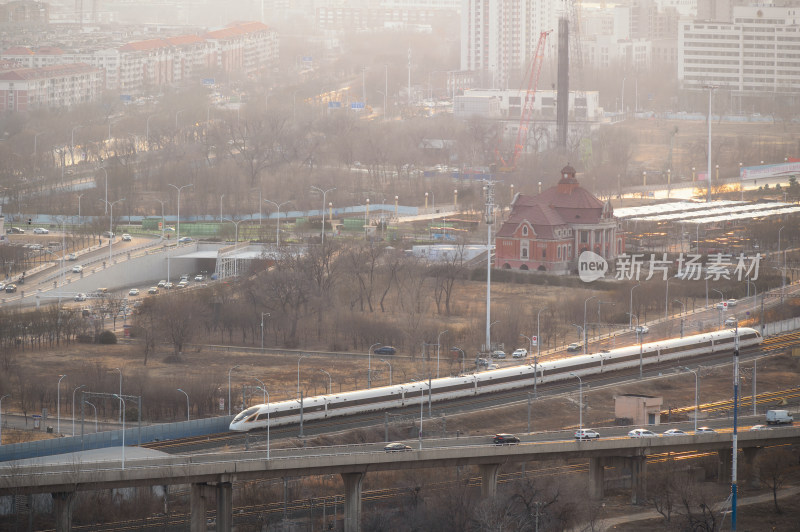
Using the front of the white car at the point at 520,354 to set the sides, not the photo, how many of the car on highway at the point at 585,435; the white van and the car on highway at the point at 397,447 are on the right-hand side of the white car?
0

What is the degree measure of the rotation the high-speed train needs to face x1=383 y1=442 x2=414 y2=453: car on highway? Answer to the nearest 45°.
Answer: approximately 45° to its left

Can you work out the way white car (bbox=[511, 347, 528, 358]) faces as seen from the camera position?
facing the viewer and to the left of the viewer

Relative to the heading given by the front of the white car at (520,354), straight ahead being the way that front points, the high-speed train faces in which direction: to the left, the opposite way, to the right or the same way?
the same way

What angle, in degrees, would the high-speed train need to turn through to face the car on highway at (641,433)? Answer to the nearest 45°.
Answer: approximately 90° to its left

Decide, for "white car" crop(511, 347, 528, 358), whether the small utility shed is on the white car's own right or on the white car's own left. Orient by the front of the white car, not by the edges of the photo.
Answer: on the white car's own left

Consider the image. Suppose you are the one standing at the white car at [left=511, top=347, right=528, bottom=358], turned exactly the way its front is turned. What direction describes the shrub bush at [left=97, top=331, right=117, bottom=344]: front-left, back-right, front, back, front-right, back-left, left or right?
front-right

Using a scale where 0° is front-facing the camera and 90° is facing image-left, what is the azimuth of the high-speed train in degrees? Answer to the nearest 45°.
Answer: approximately 45°
